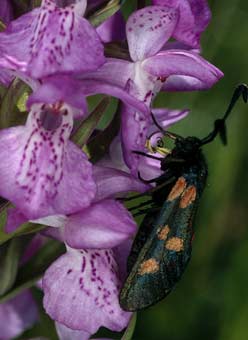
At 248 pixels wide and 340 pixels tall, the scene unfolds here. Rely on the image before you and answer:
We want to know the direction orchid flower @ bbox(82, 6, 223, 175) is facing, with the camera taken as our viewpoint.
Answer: facing the viewer and to the right of the viewer
